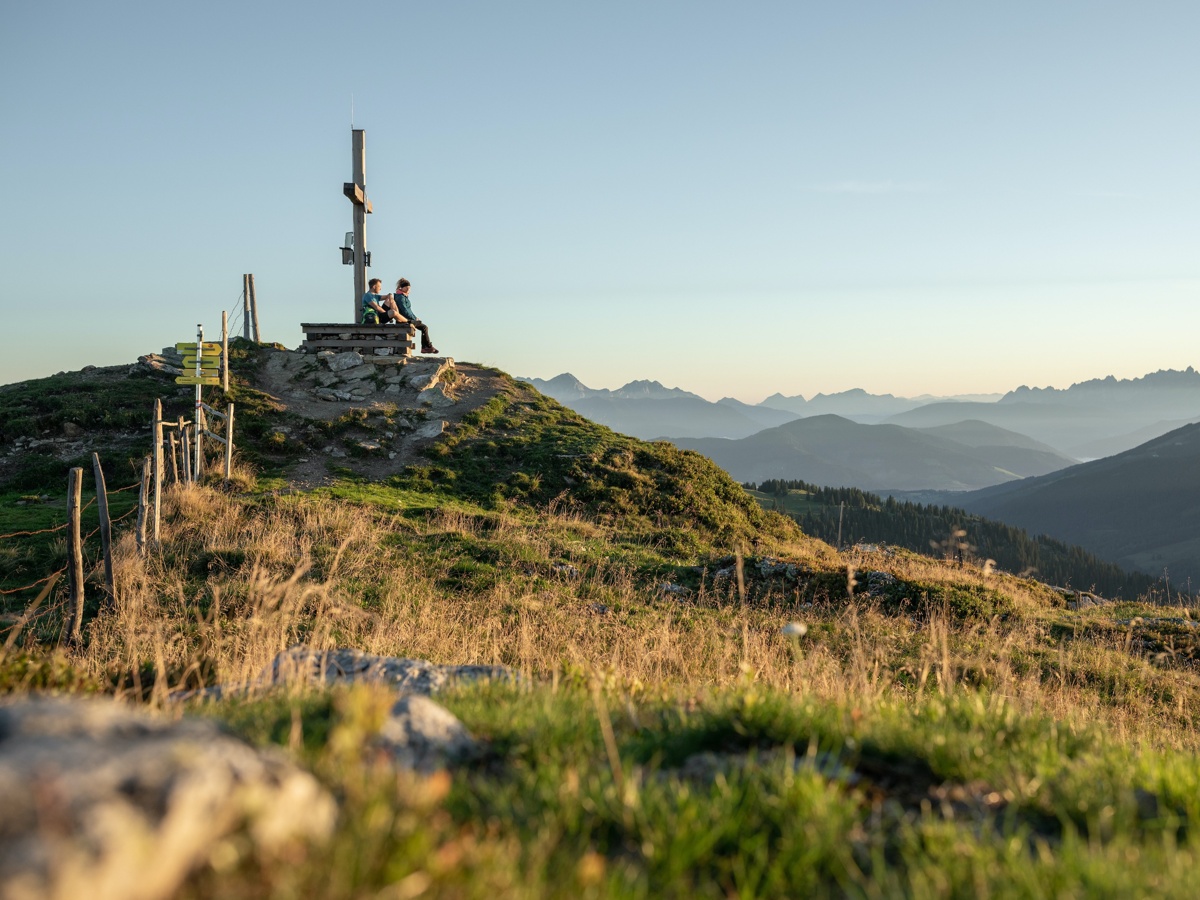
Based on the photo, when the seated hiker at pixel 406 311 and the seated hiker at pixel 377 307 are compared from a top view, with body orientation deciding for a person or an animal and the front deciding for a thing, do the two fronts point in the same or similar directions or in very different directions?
same or similar directions

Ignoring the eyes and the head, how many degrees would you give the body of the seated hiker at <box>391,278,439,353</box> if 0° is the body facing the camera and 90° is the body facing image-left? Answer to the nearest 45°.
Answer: approximately 270°

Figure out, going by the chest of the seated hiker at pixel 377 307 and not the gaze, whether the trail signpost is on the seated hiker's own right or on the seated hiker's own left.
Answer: on the seated hiker's own right

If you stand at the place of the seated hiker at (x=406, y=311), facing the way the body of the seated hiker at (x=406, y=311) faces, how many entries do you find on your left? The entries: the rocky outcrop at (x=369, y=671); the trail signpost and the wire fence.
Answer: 0

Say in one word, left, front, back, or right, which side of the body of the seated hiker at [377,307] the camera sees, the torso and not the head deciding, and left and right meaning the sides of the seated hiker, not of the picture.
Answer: right

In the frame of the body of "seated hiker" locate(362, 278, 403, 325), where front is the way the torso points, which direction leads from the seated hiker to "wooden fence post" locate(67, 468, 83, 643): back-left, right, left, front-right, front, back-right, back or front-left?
right

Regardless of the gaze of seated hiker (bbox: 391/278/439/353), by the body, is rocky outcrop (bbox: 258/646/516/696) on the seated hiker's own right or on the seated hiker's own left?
on the seated hiker's own right

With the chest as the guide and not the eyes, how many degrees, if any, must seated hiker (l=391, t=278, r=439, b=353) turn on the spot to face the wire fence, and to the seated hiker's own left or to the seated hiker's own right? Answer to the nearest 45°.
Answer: approximately 90° to the seated hiker's own right

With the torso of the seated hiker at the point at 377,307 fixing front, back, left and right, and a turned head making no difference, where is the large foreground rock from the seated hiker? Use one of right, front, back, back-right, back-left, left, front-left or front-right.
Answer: right

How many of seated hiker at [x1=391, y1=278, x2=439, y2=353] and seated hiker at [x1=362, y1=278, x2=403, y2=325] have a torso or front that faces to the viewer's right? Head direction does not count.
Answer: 2

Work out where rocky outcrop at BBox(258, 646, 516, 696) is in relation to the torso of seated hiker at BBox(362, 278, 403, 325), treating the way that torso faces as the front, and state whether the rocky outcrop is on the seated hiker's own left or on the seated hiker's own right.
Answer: on the seated hiker's own right
